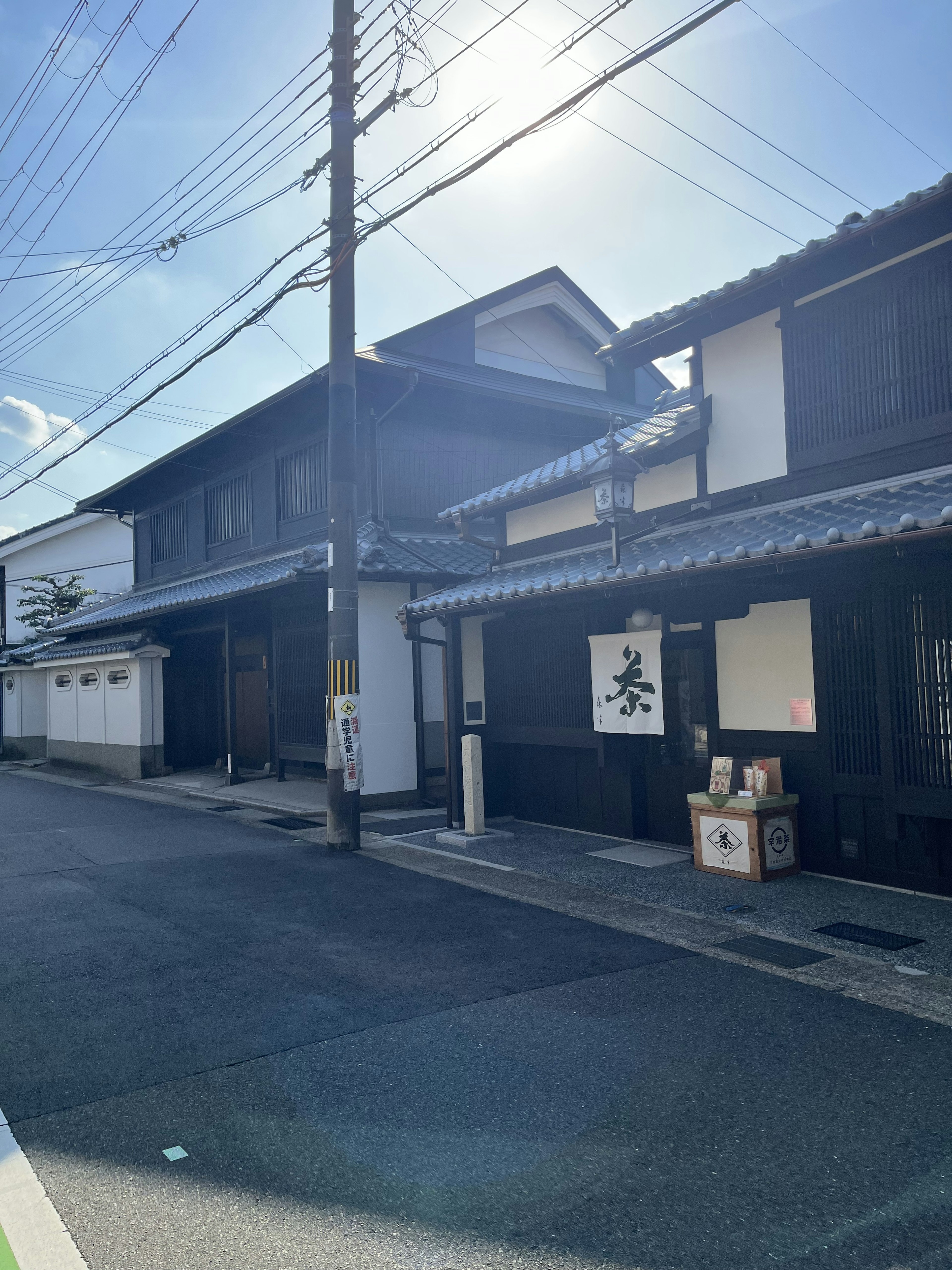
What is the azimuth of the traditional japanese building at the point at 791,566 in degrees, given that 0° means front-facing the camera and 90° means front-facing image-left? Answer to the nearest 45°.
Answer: approximately 45°

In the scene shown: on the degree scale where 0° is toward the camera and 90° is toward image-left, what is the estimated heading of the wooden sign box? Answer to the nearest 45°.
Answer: approximately 45°

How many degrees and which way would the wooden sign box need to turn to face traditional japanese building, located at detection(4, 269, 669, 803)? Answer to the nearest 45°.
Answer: approximately 90° to its right

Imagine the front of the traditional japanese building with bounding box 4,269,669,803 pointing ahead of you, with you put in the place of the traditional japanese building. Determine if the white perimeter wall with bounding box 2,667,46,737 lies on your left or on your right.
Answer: on your right

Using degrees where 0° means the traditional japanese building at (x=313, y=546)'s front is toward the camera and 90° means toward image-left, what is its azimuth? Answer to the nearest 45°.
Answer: approximately 45°
